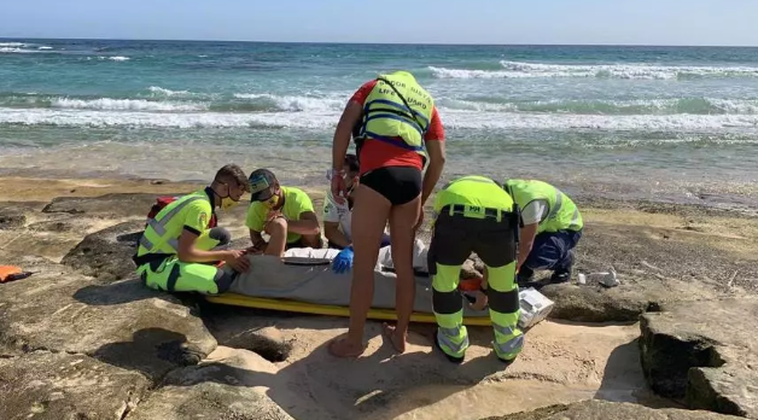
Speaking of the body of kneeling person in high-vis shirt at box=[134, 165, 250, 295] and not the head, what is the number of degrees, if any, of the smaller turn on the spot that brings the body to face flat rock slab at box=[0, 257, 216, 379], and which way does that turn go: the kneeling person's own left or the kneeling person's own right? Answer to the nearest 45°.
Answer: approximately 135° to the kneeling person's own right

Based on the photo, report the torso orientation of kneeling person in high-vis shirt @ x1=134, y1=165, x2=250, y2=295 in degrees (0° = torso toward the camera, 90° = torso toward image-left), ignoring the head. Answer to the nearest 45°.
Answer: approximately 270°

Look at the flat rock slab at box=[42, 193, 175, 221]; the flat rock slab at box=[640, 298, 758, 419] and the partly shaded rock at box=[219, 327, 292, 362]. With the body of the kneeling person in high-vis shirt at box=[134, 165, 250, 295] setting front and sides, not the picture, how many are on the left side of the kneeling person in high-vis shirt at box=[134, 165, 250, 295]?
1

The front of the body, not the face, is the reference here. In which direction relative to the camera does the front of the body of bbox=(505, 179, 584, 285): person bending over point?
to the viewer's left

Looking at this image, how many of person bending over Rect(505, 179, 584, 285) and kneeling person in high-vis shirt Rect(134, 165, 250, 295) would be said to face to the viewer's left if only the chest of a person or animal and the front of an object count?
1

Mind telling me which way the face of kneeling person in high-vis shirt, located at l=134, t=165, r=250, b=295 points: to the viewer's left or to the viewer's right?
to the viewer's right

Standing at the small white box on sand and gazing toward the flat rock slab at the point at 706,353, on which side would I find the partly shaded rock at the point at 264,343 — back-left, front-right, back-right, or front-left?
back-right

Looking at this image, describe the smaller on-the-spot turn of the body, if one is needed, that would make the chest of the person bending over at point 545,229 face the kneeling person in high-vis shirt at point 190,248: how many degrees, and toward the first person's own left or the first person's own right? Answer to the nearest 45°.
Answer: approximately 45° to the first person's own left

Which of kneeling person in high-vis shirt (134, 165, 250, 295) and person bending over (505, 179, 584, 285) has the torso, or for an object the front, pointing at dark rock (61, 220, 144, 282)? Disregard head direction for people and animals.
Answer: the person bending over

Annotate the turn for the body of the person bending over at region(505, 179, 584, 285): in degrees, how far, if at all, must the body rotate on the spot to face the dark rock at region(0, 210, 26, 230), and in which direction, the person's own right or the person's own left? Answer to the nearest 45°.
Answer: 0° — they already face it

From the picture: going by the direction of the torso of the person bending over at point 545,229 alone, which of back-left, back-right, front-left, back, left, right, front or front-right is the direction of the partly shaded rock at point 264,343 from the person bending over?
front-left

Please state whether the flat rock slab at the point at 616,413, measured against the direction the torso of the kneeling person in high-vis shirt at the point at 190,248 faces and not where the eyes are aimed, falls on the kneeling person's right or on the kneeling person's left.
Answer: on the kneeling person's right

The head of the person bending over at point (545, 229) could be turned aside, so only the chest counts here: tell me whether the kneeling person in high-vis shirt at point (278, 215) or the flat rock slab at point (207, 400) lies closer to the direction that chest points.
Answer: the kneeling person in high-vis shirt

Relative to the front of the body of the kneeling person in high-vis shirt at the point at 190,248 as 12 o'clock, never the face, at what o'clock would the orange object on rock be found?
The orange object on rock is roughly at 7 o'clock from the kneeling person in high-vis shirt.
